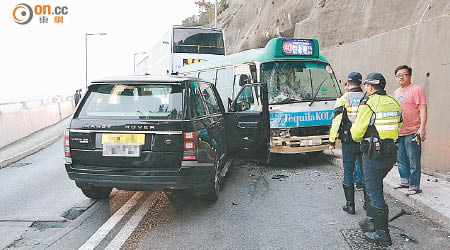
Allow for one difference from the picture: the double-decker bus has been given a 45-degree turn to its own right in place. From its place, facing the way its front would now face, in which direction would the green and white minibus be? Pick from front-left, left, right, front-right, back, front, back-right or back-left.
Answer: front

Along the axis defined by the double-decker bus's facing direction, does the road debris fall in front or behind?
in front

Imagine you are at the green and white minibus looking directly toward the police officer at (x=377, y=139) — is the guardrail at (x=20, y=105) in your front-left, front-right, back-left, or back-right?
back-right

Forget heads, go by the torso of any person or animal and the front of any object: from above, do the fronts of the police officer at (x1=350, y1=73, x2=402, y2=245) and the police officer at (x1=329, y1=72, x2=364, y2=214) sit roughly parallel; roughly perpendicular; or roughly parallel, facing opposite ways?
roughly parallel

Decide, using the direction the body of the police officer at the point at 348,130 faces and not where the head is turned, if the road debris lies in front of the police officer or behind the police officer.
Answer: in front

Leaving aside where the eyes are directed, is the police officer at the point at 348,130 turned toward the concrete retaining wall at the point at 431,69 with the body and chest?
no

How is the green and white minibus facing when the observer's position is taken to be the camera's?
facing the viewer and to the right of the viewer

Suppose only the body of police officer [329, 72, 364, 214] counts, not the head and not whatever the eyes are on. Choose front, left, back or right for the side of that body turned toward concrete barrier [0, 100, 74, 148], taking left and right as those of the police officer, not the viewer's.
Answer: front

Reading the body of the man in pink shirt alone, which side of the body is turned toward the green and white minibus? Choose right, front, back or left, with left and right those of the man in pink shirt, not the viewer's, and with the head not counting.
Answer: right

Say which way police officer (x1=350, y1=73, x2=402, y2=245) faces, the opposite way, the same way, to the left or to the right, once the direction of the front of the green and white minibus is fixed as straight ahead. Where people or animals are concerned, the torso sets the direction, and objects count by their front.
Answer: the opposite way

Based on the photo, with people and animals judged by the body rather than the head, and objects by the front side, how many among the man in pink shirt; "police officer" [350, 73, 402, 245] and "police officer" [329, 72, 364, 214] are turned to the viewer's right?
0

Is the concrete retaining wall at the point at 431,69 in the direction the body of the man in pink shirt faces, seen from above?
no

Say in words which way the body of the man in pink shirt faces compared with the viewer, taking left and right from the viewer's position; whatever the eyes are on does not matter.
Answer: facing the viewer and to the left of the viewer

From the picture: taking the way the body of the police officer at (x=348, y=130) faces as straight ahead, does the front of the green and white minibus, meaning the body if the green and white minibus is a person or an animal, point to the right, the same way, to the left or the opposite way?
the opposite way

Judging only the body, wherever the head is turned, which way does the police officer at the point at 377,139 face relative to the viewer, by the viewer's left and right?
facing away from the viewer and to the left of the viewer

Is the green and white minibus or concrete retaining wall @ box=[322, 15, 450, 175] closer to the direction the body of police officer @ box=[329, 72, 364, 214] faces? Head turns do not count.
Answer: the green and white minibus

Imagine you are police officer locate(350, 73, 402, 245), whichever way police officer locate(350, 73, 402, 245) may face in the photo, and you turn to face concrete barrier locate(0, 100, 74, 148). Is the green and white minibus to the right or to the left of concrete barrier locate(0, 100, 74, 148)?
right

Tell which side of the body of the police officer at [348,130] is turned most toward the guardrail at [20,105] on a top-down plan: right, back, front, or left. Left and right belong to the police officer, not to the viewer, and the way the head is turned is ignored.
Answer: front
